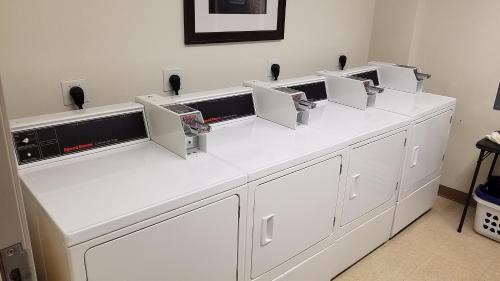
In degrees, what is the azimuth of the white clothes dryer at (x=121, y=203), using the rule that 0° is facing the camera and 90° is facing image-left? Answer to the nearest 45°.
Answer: approximately 315°

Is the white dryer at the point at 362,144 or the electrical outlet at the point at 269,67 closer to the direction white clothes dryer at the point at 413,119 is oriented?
the white dryer

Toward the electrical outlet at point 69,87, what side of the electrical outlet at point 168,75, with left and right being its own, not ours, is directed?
right

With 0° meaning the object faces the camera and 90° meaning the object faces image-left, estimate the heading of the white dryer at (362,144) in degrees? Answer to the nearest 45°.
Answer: approximately 315°

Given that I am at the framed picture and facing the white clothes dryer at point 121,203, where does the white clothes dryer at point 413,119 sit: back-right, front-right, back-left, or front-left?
back-left

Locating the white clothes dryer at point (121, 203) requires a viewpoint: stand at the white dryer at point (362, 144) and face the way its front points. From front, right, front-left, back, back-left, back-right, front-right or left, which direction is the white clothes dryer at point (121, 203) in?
right

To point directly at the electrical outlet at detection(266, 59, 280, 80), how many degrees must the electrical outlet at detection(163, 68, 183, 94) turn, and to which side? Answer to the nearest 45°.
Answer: approximately 90° to its left
